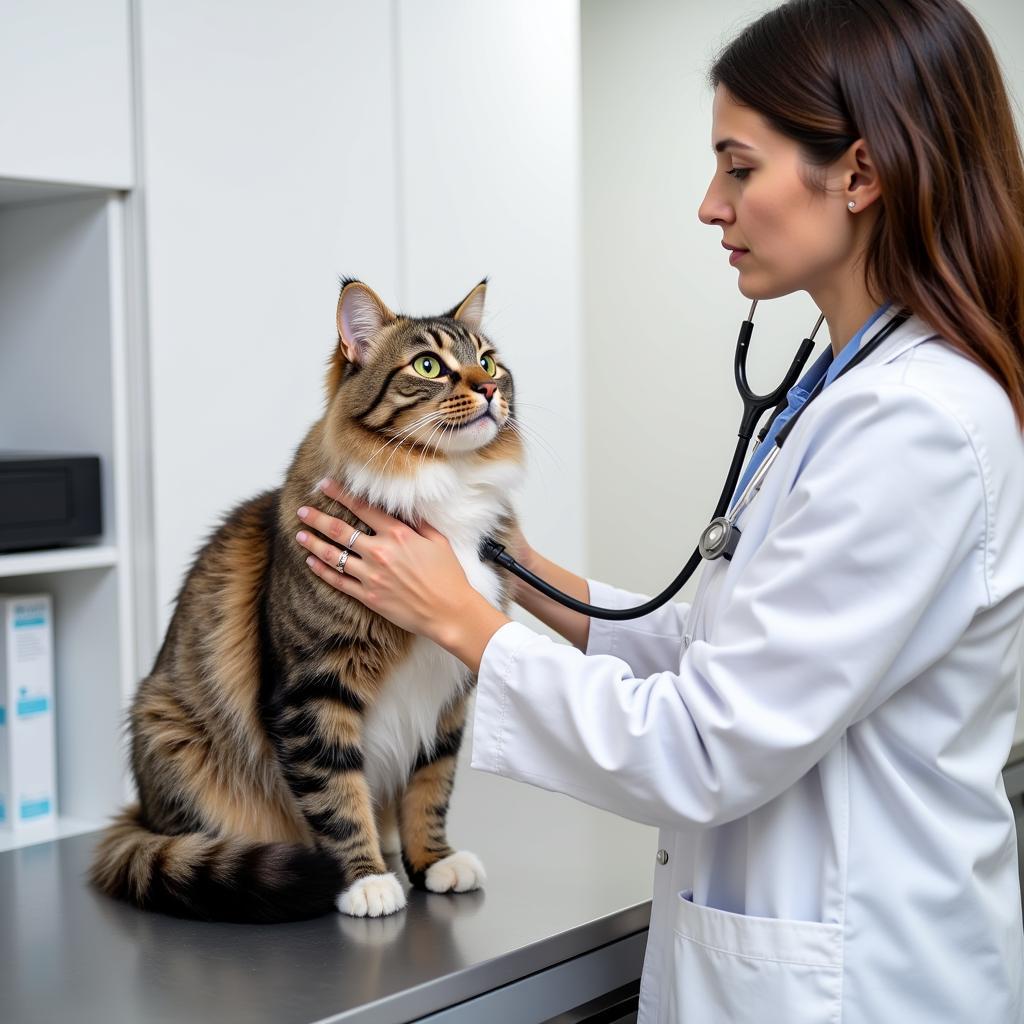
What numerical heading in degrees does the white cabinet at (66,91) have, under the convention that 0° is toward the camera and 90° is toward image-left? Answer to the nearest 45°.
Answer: approximately 0°

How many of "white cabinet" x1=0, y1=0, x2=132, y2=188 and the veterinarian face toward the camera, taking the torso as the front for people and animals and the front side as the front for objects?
1

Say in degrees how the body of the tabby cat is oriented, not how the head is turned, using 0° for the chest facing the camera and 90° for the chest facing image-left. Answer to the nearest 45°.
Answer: approximately 315°

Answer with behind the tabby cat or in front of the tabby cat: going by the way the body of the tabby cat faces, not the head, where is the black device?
behind

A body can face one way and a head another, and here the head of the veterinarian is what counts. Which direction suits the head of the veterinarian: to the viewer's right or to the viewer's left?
to the viewer's left

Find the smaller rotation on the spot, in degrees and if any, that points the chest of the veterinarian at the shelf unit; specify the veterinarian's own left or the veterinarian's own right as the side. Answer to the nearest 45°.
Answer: approximately 45° to the veterinarian's own right

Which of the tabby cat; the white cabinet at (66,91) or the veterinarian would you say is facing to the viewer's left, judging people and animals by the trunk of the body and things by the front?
the veterinarian

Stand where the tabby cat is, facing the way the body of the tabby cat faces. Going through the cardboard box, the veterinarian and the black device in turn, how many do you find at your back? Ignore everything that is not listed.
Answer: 2

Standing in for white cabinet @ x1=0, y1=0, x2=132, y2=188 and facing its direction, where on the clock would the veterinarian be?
The veterinarian is roughly at 11 o'clock from the white cabinet.

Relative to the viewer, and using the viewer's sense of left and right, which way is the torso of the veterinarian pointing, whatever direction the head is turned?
facing to the left of the viewer
